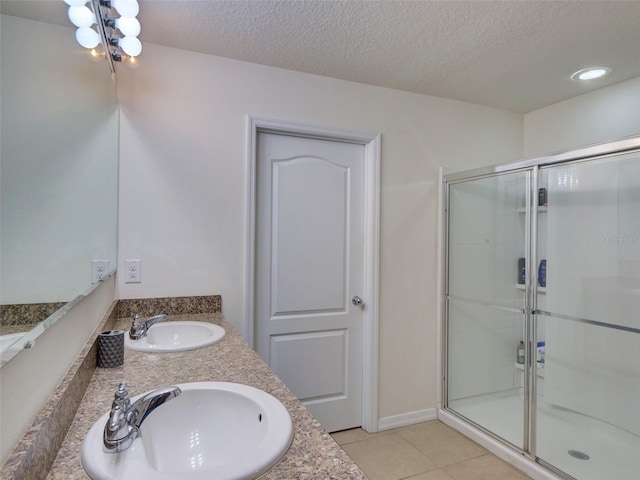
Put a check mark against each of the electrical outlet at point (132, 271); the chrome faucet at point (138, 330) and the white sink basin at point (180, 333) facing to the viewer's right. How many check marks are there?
2

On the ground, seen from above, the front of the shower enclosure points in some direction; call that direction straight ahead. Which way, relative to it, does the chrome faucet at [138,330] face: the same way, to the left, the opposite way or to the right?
the opposite way

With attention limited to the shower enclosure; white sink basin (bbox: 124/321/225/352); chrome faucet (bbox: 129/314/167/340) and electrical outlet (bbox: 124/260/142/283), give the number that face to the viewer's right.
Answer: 2

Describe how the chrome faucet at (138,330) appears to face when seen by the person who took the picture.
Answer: facing to the right of the viewer

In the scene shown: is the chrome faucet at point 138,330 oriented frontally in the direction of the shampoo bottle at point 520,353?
yes

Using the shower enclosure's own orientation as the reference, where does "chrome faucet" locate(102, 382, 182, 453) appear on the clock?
The chrome faucet is roughly at 11 o'clock from the shower enclosure.

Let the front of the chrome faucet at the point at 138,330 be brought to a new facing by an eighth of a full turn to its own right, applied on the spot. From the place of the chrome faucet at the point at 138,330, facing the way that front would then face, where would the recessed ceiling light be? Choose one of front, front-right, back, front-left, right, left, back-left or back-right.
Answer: front-left

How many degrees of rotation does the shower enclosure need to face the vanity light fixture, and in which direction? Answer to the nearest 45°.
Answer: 0° — it already faces it

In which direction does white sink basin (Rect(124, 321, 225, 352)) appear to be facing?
to the viewer's right

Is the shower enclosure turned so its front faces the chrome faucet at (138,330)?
yes

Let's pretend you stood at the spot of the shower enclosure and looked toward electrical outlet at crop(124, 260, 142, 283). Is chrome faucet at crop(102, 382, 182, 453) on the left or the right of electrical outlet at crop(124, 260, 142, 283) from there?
left

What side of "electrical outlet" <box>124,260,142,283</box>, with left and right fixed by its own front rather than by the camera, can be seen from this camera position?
front

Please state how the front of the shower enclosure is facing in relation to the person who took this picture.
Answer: facing the viewer and to the left of the viewer

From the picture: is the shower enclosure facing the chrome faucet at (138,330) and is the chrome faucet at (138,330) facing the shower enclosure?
yes

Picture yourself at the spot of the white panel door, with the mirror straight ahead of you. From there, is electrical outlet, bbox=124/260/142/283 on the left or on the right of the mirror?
right
